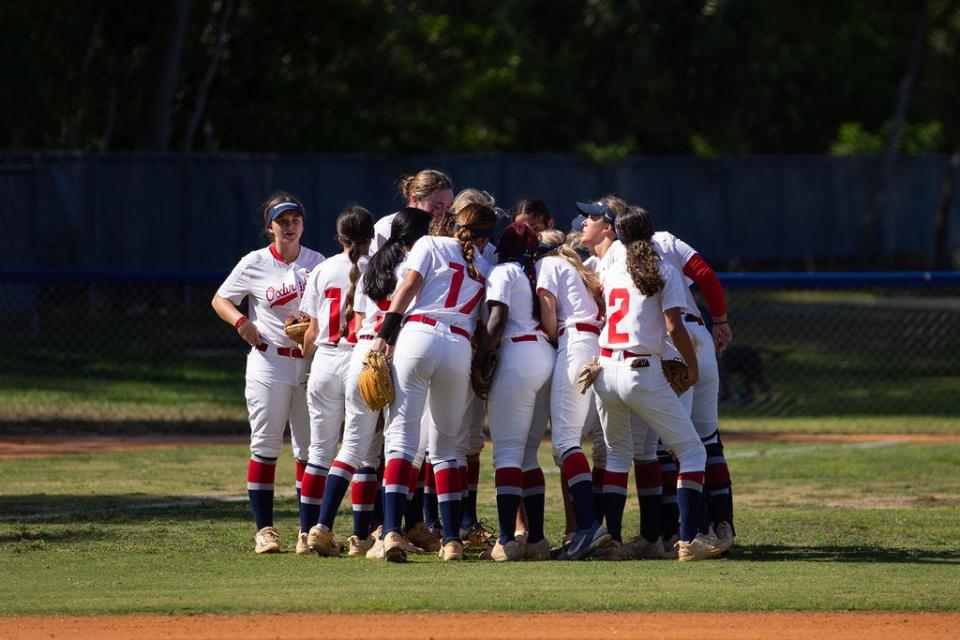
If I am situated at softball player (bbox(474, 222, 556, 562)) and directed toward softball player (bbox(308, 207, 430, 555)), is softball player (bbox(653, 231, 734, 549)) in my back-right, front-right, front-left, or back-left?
back-right

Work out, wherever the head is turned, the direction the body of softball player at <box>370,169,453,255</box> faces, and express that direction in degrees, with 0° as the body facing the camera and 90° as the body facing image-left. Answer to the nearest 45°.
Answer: approximately 315°

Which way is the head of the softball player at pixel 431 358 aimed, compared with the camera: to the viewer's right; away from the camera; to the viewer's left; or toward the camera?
away from the camera

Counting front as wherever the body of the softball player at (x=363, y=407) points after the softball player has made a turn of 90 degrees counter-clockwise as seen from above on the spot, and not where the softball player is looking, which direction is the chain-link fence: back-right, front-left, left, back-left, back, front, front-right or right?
front-right

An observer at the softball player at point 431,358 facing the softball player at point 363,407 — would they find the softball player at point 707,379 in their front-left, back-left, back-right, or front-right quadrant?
back-right

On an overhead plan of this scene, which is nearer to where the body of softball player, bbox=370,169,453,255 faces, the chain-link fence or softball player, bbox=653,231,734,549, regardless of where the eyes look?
the softball player

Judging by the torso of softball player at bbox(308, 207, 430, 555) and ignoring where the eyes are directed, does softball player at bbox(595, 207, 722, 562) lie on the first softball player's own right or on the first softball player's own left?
on the first softball player's own right

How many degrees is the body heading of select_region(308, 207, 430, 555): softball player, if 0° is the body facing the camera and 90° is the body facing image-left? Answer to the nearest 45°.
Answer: approximately 225°

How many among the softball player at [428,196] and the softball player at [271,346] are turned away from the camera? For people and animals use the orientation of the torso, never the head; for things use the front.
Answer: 0

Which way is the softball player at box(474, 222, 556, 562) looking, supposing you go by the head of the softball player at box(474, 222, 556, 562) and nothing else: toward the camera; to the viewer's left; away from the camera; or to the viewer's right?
away from the camera

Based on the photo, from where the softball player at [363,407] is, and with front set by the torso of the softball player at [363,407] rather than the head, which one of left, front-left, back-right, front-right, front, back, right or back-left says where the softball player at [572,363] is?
front-right
